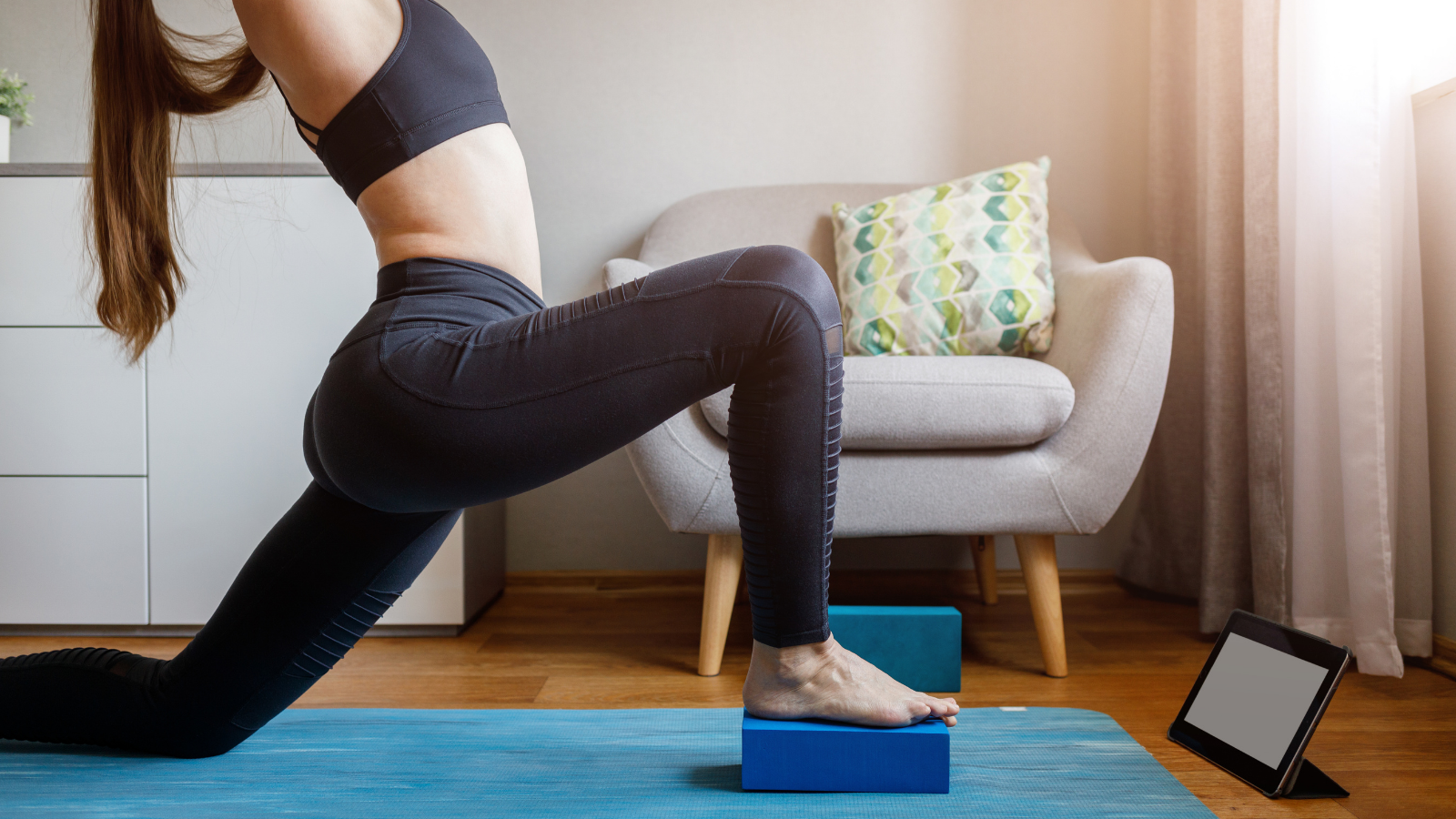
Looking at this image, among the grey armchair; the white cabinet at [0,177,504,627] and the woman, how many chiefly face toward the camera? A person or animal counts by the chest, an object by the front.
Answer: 2

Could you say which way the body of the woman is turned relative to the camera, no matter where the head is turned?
to the viewer's right

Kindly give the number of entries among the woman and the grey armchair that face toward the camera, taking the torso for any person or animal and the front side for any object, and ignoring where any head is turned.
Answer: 1

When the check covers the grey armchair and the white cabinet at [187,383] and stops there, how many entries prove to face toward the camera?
2

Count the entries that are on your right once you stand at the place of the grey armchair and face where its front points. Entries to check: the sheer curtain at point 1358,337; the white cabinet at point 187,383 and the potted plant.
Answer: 2

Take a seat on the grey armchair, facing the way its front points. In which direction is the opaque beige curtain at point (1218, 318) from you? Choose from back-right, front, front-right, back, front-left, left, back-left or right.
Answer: back-left

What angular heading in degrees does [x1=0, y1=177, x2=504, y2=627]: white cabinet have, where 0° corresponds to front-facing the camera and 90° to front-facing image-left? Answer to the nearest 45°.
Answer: approximately 0°

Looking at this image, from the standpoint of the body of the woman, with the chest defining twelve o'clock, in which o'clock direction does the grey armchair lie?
The grey armchair is roughly at 11 o'clock from the woman.

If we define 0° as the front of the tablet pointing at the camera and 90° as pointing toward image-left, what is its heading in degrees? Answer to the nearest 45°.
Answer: approximately 45°

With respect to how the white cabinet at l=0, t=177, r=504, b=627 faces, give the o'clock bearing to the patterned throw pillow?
The patterned throw pillow is roughly at 10 o'clock from the white cabinet.

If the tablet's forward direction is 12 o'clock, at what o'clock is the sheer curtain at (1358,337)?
The sheer curtain is roughly at 5 o'clock from the tablet.
